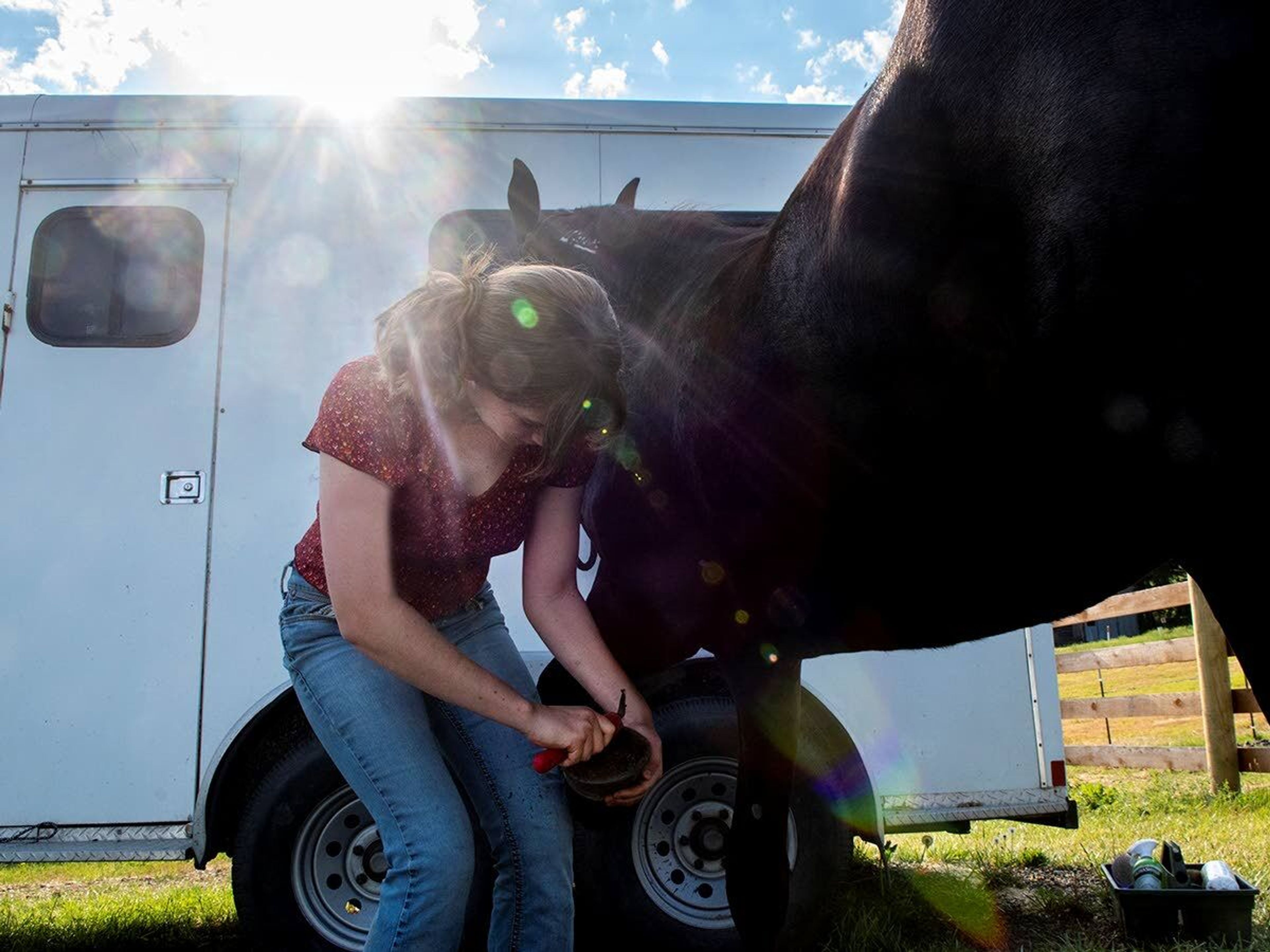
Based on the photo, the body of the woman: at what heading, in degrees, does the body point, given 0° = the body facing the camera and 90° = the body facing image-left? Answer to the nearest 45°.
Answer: approximately 315°

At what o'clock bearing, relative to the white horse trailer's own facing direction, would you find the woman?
The woman is roughly at 8 o'clock from the white horse trailer.

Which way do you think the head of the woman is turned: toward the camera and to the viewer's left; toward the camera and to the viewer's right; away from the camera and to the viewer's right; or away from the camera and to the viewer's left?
toward the camera and to the viewer's right

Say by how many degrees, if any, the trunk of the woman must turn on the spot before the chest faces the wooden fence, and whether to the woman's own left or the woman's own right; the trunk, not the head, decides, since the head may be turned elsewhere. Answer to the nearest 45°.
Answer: approximately 90° to the woman's own left

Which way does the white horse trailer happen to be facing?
to the viewer's left

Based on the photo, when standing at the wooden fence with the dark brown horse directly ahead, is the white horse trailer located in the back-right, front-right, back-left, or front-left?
front-right

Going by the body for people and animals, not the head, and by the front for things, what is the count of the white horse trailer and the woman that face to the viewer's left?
1

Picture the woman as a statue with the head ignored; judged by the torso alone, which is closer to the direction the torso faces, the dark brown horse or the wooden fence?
the dark brown horse

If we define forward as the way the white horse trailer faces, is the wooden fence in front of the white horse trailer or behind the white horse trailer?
behind

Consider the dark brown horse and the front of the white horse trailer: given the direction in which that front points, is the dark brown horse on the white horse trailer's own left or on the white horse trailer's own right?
on the white horse trailer's own left

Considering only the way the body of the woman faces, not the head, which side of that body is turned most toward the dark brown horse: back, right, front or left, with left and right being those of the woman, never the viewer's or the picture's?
front

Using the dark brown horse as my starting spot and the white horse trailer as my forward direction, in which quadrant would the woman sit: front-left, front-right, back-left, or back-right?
front-left

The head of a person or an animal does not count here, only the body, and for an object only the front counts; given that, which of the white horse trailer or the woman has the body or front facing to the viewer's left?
the white horse trailer
